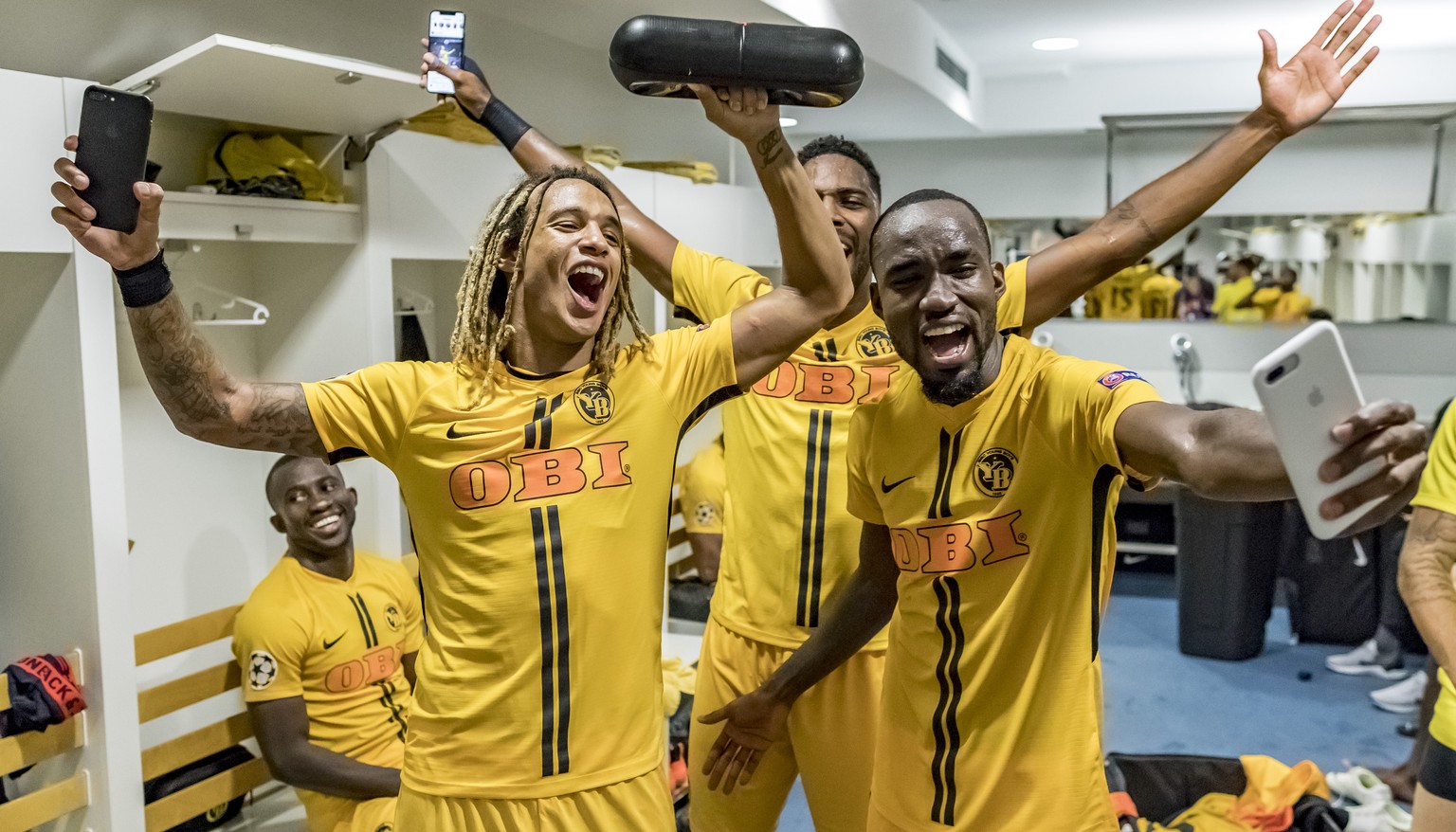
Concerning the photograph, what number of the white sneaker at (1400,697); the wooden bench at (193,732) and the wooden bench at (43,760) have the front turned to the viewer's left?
1

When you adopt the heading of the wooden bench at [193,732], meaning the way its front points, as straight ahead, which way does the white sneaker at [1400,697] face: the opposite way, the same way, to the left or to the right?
the opposite way

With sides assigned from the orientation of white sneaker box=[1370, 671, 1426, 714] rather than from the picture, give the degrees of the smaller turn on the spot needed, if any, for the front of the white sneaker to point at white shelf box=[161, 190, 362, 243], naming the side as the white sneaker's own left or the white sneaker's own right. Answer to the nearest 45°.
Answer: approximately 45° to the white sneaker's own left

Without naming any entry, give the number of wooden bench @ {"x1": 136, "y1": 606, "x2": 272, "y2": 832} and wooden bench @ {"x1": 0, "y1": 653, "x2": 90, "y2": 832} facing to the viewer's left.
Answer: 0

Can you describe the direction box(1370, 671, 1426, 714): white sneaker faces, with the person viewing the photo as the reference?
facing to the left of the viewer

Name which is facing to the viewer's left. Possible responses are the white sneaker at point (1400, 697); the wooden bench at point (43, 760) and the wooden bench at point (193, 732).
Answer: the white sneaker

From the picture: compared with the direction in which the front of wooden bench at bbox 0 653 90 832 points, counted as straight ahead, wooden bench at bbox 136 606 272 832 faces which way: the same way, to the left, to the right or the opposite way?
the same way

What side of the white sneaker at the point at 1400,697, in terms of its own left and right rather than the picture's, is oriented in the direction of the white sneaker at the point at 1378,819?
left

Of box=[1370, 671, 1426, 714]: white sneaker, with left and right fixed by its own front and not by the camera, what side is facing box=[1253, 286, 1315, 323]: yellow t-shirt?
right

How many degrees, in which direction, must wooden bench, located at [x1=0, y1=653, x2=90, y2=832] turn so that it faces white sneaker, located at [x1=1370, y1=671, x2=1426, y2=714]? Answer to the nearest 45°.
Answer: approximately 45° to its left

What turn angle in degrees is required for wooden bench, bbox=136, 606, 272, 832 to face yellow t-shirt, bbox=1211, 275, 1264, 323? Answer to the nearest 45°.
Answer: approximately 45° to its left

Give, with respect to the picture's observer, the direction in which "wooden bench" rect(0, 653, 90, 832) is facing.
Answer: facing the viewer and to the right of the viewer

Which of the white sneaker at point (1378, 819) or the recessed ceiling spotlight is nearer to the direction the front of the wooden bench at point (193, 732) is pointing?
the white sneaker
